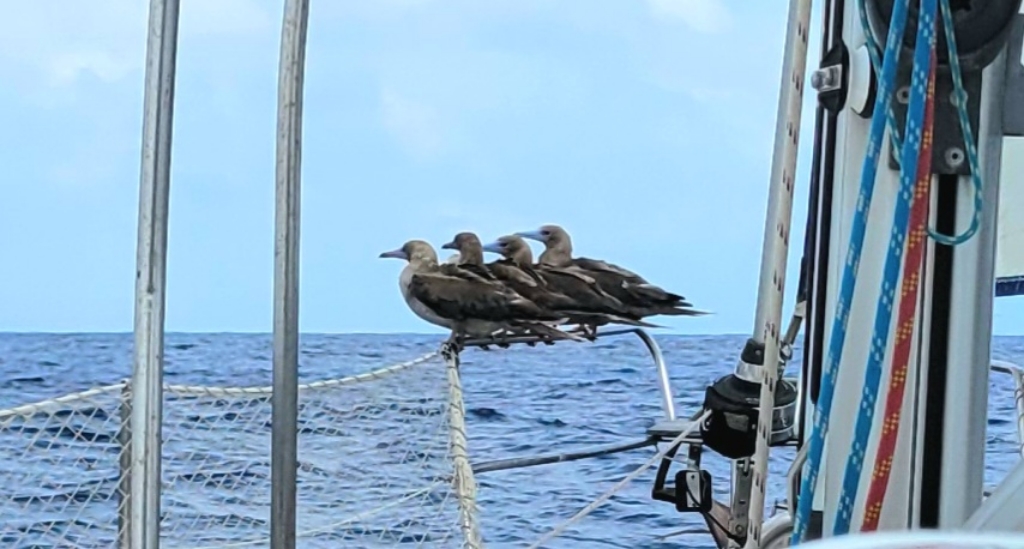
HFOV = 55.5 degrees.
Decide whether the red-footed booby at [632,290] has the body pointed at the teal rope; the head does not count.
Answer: no

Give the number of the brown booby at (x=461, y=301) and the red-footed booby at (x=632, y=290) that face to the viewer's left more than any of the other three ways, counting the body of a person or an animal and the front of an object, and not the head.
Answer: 2

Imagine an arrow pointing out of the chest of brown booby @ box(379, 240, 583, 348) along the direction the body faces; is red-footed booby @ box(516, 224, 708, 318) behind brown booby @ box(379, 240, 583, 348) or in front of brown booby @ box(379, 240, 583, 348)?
behind

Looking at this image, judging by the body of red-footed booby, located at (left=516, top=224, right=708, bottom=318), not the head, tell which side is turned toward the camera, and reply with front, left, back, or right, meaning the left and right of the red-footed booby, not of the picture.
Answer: left

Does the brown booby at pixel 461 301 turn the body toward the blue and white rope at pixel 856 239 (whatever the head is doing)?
no

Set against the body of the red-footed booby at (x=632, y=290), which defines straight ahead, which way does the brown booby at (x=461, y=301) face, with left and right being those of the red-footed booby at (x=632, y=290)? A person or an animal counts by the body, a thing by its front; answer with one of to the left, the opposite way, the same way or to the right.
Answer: the same way

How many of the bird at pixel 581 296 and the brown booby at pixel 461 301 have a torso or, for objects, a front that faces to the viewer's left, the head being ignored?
2

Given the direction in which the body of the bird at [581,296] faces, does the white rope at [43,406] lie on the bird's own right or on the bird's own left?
on the bird's own left

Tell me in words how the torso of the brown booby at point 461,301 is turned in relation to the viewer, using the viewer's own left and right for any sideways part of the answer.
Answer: facing to the left of the viewer

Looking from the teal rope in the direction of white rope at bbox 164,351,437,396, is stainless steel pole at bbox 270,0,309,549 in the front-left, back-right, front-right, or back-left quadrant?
front-left

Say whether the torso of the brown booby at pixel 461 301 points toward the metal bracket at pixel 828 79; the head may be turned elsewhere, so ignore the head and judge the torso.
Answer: no

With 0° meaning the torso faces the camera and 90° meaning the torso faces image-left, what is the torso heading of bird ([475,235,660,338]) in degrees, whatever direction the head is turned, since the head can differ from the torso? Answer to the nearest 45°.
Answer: approximately 90°
